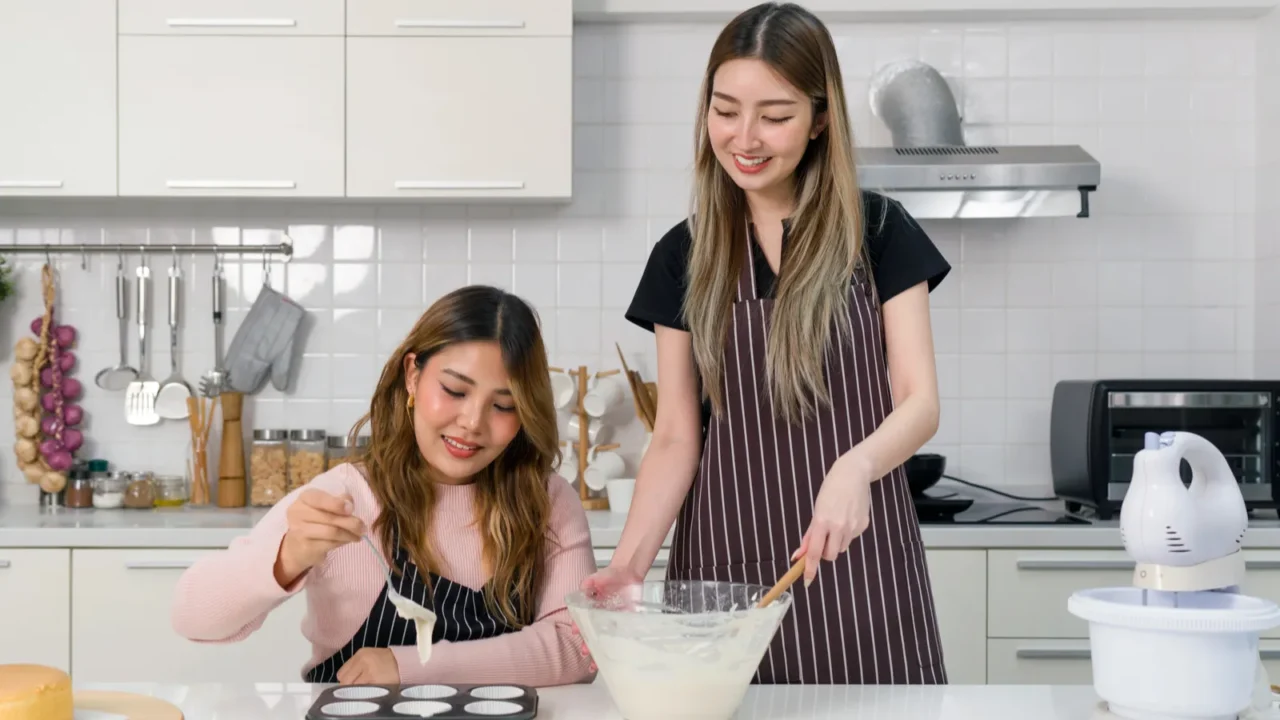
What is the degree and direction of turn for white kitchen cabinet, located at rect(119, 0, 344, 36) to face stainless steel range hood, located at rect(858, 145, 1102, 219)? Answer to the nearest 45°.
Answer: approximately 90° to its left

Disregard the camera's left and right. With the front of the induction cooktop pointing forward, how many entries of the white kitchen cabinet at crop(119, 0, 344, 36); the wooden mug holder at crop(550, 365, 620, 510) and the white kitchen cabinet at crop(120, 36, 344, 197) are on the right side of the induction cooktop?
3

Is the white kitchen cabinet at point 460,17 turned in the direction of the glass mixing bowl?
yes

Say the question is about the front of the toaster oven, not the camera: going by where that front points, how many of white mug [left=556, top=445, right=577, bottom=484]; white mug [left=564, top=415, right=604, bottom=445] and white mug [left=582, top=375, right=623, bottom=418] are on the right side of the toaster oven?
3
